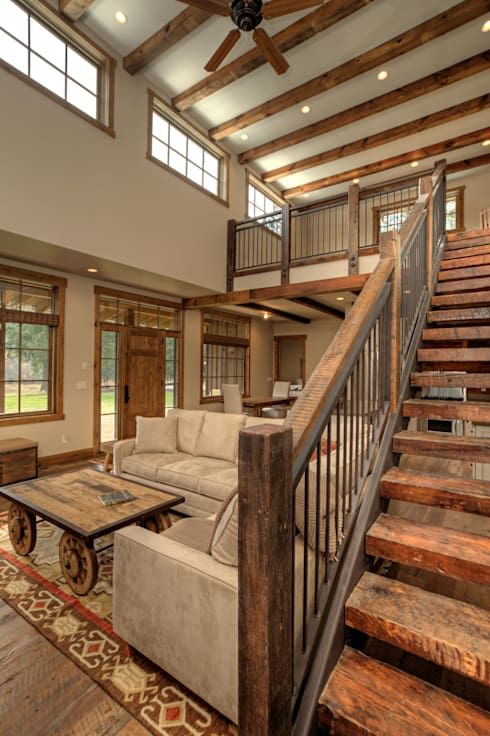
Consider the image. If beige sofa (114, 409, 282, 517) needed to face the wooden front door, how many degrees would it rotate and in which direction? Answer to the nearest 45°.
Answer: approximately 135° to its right

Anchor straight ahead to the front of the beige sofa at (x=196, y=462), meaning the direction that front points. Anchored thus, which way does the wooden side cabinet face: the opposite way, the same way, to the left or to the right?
to the left

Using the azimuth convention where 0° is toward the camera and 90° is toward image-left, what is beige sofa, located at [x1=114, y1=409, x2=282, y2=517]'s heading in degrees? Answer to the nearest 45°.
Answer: approximately 45°

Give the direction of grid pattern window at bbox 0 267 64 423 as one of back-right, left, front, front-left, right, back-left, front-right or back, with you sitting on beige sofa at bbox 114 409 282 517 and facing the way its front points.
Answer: right

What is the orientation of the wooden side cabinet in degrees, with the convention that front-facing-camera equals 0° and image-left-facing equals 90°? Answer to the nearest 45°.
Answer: approximately 315°

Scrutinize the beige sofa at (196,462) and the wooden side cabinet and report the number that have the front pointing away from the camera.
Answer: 0

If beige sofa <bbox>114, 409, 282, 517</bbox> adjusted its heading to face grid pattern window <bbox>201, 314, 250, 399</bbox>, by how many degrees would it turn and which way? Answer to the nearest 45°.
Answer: approximately 135° to its right
